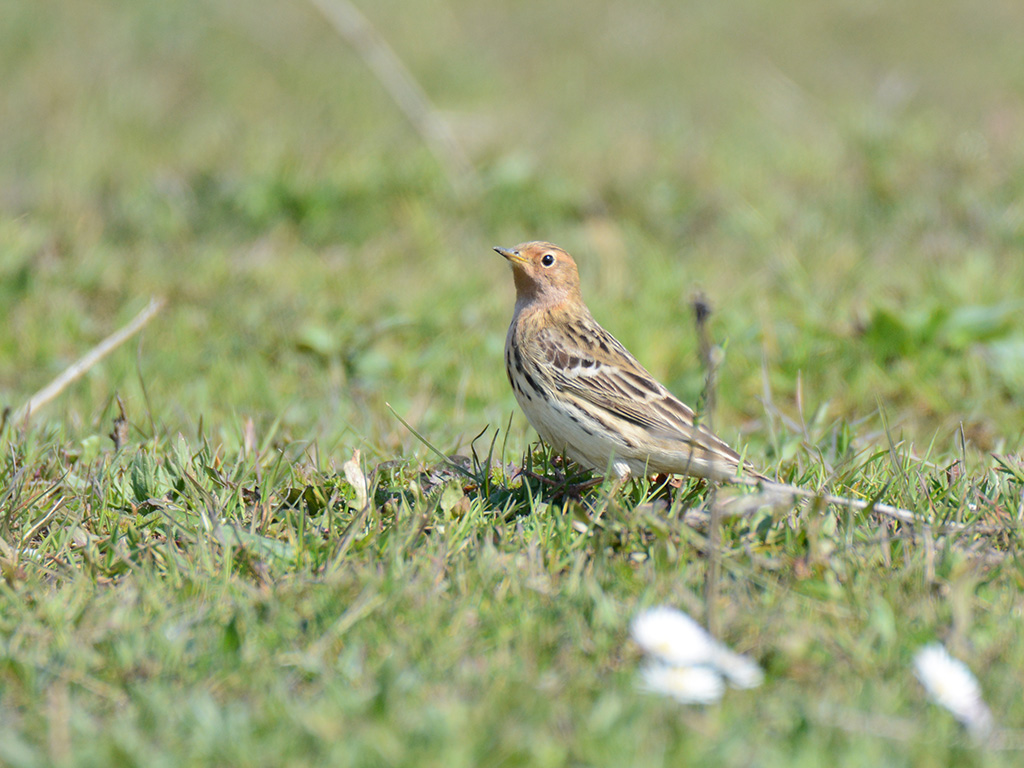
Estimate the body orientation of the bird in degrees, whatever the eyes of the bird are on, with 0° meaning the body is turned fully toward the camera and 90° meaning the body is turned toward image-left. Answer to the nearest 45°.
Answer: approximately 90°

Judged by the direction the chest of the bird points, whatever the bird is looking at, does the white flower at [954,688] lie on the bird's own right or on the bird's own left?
on the bird's own left

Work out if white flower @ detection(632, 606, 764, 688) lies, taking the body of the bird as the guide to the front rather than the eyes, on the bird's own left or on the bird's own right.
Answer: on the bird's own left
